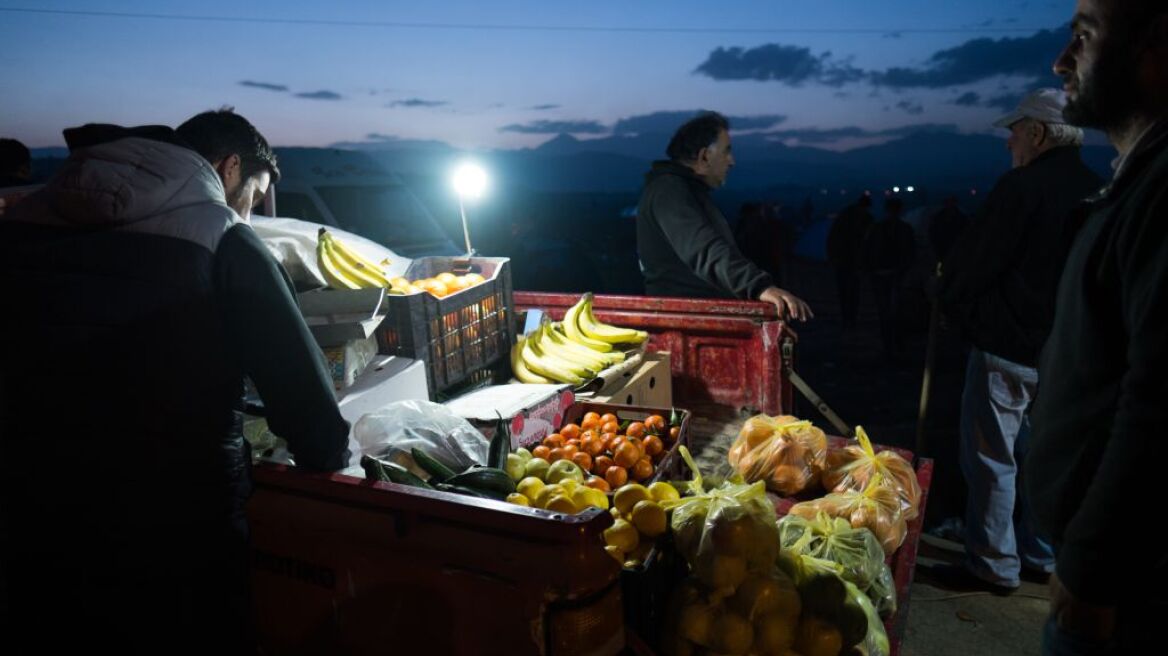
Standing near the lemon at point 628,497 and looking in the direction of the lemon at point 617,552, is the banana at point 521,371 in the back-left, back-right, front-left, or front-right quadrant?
back-right

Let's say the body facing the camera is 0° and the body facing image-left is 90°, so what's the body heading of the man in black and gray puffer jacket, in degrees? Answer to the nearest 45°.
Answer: approximately 225°

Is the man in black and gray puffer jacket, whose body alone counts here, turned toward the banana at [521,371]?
yes

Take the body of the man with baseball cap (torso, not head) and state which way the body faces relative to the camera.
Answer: to the viewer's left

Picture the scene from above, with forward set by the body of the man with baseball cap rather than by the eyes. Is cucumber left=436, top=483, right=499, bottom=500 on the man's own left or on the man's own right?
on the man's own left

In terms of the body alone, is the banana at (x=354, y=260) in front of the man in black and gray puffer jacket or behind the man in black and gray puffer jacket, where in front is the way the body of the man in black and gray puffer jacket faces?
in front

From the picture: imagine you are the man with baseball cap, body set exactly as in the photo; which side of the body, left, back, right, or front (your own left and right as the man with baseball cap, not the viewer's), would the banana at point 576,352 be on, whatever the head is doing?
front

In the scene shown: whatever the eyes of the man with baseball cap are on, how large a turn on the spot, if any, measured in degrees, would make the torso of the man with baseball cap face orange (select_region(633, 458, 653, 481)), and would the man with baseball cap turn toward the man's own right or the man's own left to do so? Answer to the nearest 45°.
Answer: approximately 45° to the man's own left

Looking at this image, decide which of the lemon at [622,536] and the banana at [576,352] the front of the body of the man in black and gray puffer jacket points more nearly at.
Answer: the banana

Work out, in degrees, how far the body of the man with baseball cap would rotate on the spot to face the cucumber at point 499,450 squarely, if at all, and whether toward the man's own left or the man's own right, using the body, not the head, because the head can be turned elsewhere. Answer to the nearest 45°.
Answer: approximately 45° to the man's own left

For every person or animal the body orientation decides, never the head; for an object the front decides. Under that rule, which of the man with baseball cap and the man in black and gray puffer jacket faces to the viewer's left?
the man with baseball cap

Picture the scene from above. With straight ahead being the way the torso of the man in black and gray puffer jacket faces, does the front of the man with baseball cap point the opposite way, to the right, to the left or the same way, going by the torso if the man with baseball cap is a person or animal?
to the left

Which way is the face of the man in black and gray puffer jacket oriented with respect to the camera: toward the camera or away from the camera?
away from the camera

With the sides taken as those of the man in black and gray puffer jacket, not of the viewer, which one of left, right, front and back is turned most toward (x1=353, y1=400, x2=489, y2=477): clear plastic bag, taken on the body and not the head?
front

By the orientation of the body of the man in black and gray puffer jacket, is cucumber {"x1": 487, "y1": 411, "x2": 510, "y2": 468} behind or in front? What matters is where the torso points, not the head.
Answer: in front

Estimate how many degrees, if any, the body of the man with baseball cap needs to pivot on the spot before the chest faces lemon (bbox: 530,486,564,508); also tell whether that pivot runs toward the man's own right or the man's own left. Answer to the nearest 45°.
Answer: approximately 45° to the man's own left

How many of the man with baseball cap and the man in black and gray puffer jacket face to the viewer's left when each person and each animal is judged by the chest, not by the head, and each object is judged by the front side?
1
